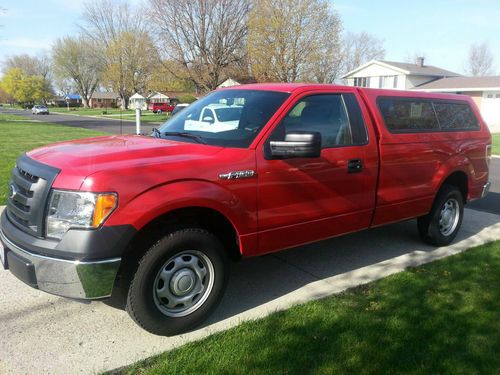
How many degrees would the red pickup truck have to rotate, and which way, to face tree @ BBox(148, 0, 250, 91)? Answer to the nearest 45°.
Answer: approximately 135° to its right

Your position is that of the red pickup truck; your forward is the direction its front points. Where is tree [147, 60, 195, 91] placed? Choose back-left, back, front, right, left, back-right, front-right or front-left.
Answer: back-right

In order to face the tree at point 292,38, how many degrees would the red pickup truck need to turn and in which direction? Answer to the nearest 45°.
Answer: approximately 135° to its right

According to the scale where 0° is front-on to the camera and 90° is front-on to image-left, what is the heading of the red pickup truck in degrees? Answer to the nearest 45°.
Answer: approximately 45°

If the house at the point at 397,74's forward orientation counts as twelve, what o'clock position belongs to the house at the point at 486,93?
the house at the point at 486,93 is roughly at 9 o'clock from the house at the point at 397,74.
